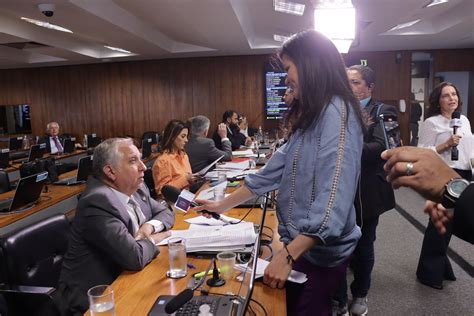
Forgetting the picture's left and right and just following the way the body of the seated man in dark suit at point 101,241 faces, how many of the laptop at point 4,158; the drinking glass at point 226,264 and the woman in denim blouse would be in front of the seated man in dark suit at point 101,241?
2

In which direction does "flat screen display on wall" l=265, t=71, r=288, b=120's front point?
toward the camera

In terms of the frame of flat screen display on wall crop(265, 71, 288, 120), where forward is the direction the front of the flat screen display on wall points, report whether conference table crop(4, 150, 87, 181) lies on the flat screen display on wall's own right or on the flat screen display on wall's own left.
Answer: on the flat screen display on wall's own right

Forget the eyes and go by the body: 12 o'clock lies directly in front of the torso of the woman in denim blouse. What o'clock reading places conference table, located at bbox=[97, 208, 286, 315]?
The conference table is roughly at 12 o'clock from the woman in denim blouse.

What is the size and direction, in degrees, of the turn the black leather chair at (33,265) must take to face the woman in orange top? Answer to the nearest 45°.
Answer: approximately 90° to its left

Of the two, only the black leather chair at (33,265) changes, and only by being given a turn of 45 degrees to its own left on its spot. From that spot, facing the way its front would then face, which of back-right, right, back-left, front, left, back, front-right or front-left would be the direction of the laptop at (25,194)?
left

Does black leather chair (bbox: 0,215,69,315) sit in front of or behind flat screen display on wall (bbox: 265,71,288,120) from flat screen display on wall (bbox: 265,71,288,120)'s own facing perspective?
in front

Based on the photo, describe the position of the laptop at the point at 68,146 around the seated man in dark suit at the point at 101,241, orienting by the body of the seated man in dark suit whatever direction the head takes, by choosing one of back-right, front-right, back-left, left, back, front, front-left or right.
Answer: back-left

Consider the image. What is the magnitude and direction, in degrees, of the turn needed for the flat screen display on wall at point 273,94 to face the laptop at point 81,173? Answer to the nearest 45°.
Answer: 0° — it already faces it

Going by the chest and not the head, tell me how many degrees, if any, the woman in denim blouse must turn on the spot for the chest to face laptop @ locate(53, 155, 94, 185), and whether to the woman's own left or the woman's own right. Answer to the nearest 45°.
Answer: approximately 45° to the woman's own right

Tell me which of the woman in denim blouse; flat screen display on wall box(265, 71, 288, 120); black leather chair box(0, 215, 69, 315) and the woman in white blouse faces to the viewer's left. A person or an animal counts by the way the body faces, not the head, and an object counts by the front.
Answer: the woman in denim blouse

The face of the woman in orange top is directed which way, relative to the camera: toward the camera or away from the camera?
toward the camera

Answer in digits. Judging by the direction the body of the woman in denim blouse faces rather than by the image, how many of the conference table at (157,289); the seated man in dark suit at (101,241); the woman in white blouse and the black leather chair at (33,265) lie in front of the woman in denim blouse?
3

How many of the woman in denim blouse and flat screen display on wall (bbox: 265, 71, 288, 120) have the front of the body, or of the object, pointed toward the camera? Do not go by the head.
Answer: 1

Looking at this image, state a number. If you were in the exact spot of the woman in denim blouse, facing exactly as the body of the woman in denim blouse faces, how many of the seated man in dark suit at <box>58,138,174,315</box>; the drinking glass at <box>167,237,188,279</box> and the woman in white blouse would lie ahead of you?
2

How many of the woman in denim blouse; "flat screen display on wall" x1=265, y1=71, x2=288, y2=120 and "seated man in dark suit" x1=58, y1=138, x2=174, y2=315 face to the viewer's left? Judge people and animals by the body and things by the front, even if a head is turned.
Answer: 1

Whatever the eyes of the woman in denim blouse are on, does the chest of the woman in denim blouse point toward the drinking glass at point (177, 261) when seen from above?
yes
